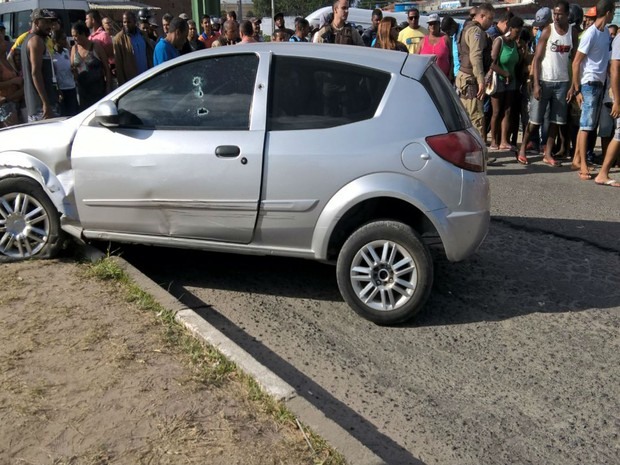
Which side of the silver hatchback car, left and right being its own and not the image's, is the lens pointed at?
left

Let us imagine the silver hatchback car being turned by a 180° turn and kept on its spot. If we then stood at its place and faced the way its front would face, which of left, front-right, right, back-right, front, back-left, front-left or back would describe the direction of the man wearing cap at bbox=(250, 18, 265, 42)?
left

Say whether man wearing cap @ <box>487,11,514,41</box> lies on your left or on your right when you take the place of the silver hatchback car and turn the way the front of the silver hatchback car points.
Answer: on your right

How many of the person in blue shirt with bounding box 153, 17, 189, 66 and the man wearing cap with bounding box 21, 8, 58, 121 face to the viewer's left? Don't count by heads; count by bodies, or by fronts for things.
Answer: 0
